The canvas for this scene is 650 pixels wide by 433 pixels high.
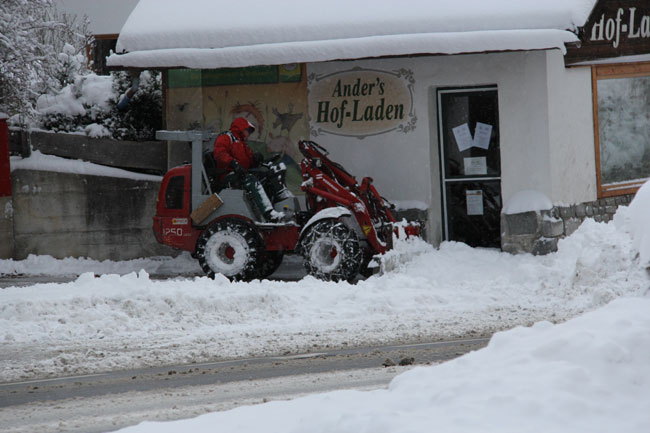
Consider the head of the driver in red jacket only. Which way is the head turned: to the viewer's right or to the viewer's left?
to the viewer's right

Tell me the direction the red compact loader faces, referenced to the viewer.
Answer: facing to the right of the viewer

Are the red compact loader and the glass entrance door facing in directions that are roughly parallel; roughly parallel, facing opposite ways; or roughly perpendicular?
roughly perpendicular

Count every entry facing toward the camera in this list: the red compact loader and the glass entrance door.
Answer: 1

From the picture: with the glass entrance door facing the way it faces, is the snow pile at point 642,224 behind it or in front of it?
in front

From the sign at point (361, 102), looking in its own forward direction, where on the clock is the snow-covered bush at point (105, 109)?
The snow-covered bush is roughly at 4 o'clock from the sign.

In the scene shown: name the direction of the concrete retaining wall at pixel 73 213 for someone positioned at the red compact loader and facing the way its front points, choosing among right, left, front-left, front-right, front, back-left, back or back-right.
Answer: back-left

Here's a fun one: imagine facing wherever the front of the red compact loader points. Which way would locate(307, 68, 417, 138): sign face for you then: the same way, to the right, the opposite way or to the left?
to the right

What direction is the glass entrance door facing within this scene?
toward the camera

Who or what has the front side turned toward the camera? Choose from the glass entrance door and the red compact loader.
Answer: the glass entrance door

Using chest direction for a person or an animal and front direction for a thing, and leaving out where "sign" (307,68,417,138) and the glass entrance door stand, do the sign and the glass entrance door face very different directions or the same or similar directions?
same or similar directions

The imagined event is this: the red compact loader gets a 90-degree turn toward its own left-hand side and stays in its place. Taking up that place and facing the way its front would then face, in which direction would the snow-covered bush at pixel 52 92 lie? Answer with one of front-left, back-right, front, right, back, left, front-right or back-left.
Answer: front-left

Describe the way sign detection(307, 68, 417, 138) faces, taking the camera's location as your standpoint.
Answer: facing the viewer

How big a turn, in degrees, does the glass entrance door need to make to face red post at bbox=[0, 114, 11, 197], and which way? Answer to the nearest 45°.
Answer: approximately 90° to its right

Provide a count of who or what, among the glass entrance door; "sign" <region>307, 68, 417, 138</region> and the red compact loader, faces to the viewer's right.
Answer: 1

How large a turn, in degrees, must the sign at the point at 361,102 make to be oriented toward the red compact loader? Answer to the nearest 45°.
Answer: approximately 45° to its right

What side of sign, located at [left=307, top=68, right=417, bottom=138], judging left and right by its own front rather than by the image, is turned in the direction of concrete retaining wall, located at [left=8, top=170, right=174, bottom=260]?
right
